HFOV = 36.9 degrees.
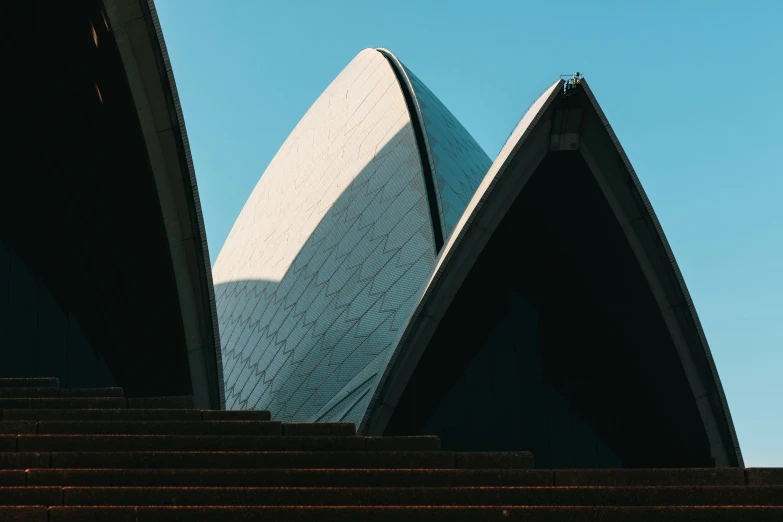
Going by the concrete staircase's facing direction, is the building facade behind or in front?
behind

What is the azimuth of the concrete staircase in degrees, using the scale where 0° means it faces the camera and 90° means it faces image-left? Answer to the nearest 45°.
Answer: approximately 0°
